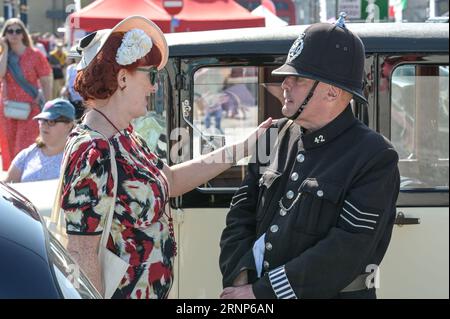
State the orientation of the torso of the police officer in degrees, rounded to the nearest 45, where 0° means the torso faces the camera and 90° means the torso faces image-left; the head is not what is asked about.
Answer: approximately 45°

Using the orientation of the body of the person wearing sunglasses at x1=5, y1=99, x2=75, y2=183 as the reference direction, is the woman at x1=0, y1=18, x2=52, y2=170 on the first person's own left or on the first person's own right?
on the first person's own right

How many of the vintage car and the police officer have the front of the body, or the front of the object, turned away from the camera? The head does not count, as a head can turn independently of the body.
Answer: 0

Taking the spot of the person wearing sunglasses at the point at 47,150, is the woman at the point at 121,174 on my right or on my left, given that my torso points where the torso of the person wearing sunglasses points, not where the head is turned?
on my left

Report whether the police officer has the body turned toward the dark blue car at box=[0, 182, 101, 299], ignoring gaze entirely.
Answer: yes

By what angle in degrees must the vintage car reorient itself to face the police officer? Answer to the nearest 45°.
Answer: approximately 90° to its left

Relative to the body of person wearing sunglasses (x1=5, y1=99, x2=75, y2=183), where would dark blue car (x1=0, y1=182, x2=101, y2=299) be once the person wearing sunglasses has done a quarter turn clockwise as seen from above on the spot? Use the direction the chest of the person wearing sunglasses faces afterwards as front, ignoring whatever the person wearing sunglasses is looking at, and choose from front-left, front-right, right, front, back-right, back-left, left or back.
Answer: back-left

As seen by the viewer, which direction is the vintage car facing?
to the viewer's left

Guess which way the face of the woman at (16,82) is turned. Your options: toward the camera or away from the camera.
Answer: toward the camera

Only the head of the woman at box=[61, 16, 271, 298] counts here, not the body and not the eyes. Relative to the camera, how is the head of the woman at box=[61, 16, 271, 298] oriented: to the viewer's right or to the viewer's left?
to the viewer's right

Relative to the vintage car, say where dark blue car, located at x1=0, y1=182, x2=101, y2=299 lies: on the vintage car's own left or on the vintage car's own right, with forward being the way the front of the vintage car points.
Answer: on the vintage car's own left

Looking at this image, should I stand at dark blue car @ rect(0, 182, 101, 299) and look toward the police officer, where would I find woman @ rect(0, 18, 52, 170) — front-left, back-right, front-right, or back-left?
front-left

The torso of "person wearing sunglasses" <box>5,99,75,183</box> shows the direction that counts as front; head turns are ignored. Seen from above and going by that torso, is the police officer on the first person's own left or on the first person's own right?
on the first person's own left

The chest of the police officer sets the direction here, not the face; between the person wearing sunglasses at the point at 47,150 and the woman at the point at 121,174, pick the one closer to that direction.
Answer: the woman

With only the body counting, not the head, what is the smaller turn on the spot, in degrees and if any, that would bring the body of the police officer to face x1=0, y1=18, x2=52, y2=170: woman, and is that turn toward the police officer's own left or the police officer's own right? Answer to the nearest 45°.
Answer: approximately 90° to the police officer's own right

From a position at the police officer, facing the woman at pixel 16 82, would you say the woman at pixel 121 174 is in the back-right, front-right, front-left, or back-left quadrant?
front-left

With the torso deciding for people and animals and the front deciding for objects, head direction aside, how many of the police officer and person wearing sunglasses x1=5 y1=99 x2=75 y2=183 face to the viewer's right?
0

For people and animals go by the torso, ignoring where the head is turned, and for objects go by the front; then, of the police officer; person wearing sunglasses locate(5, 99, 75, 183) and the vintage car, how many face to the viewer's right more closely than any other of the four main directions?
0

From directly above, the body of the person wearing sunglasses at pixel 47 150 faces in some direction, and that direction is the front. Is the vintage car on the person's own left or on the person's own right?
on the person's own left

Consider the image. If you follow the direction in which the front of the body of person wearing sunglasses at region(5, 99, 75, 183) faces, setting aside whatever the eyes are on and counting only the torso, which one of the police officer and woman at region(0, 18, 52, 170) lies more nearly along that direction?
the police officer
